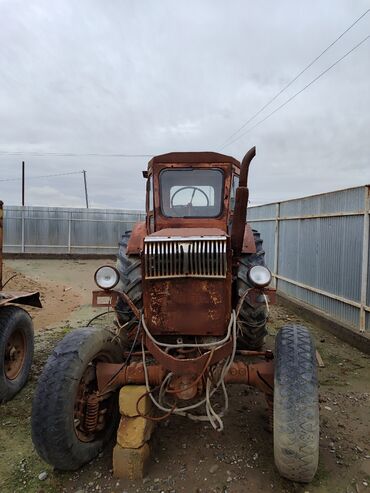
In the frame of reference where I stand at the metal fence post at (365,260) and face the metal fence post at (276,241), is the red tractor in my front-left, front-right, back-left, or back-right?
back-left

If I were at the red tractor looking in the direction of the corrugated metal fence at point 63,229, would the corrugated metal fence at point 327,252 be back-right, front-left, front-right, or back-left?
front-right

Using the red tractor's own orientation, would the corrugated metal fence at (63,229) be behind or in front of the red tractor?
behind

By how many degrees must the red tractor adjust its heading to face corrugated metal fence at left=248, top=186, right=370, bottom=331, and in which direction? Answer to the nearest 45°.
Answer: approximately 135° to its left

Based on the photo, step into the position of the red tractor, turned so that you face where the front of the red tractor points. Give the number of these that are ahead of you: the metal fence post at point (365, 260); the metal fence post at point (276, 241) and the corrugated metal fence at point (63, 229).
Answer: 0

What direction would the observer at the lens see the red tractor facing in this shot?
facing the viewer

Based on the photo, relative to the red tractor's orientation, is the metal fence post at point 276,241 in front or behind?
behind
